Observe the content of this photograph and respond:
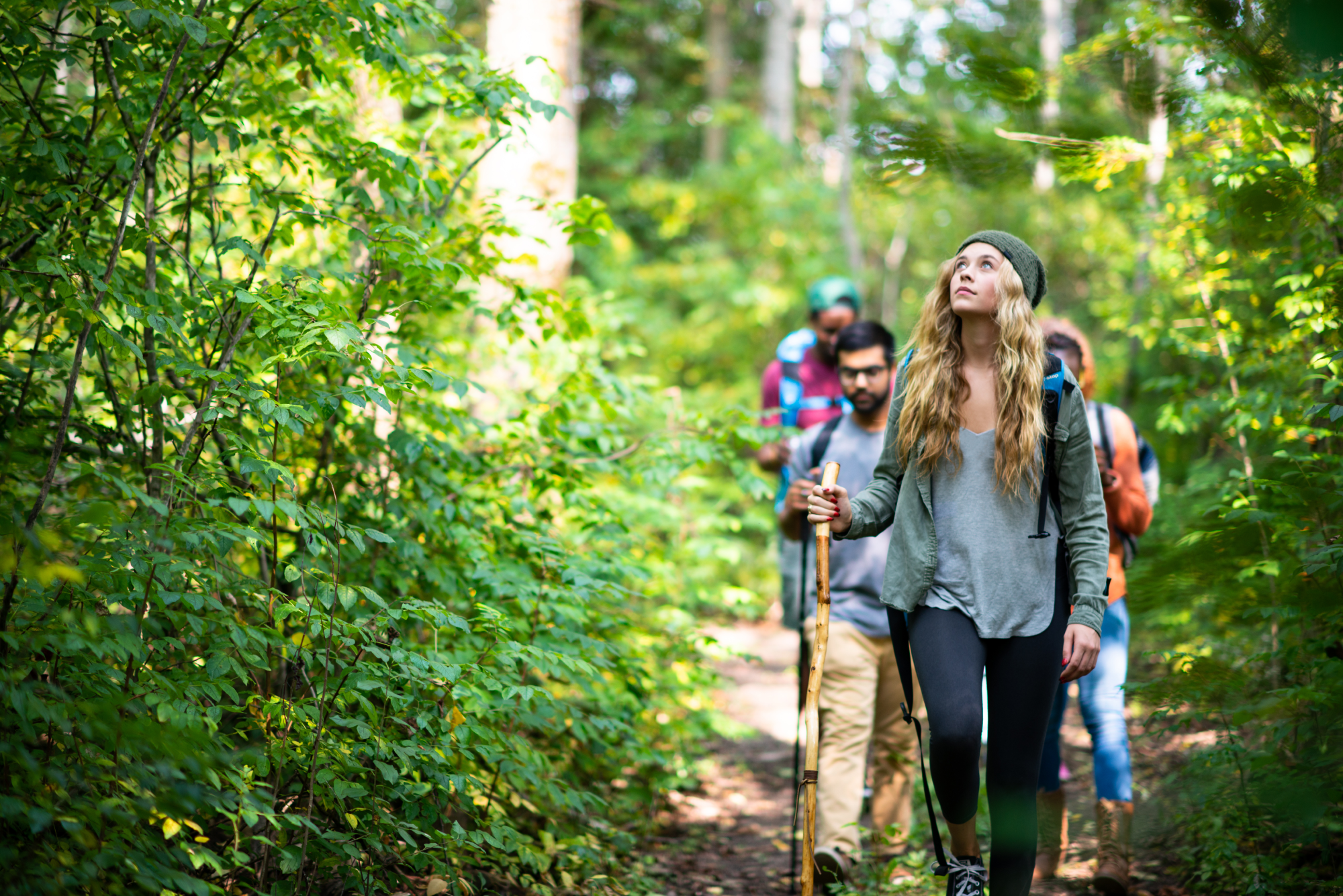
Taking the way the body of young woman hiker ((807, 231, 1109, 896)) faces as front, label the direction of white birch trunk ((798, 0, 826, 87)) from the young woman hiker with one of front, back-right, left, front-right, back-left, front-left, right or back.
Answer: back

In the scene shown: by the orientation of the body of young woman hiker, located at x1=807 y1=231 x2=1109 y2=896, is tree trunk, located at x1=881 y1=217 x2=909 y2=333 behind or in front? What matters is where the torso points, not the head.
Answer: behind

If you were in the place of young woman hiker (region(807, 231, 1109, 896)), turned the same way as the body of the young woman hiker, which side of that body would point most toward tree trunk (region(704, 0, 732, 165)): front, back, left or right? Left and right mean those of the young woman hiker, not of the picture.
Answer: back

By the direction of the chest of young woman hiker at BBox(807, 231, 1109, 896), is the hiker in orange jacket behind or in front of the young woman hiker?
behind

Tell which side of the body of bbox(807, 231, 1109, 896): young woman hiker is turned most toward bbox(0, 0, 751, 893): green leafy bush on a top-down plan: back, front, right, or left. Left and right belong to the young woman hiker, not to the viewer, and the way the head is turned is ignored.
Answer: right

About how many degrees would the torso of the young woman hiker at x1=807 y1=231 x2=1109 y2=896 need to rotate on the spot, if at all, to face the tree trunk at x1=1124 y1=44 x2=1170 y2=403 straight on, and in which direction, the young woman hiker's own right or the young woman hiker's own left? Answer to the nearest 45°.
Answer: approximately 180°

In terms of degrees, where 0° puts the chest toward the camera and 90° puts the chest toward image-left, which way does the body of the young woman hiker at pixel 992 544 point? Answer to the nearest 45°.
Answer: approximately 0°

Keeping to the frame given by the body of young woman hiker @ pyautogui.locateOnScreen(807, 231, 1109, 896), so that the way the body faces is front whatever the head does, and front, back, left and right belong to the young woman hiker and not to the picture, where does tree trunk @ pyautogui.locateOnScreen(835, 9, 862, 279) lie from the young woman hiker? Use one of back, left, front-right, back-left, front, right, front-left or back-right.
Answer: back
